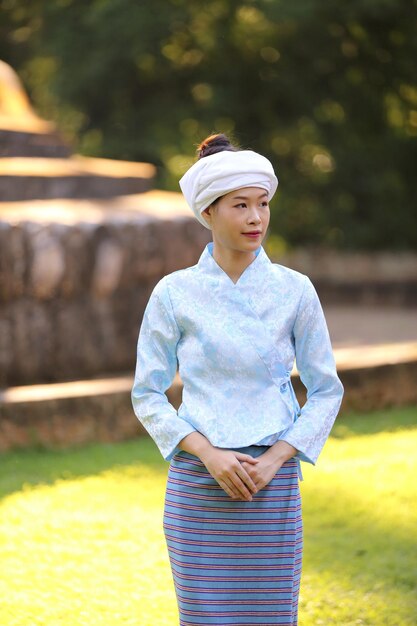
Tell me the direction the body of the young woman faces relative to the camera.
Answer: toward the camera
